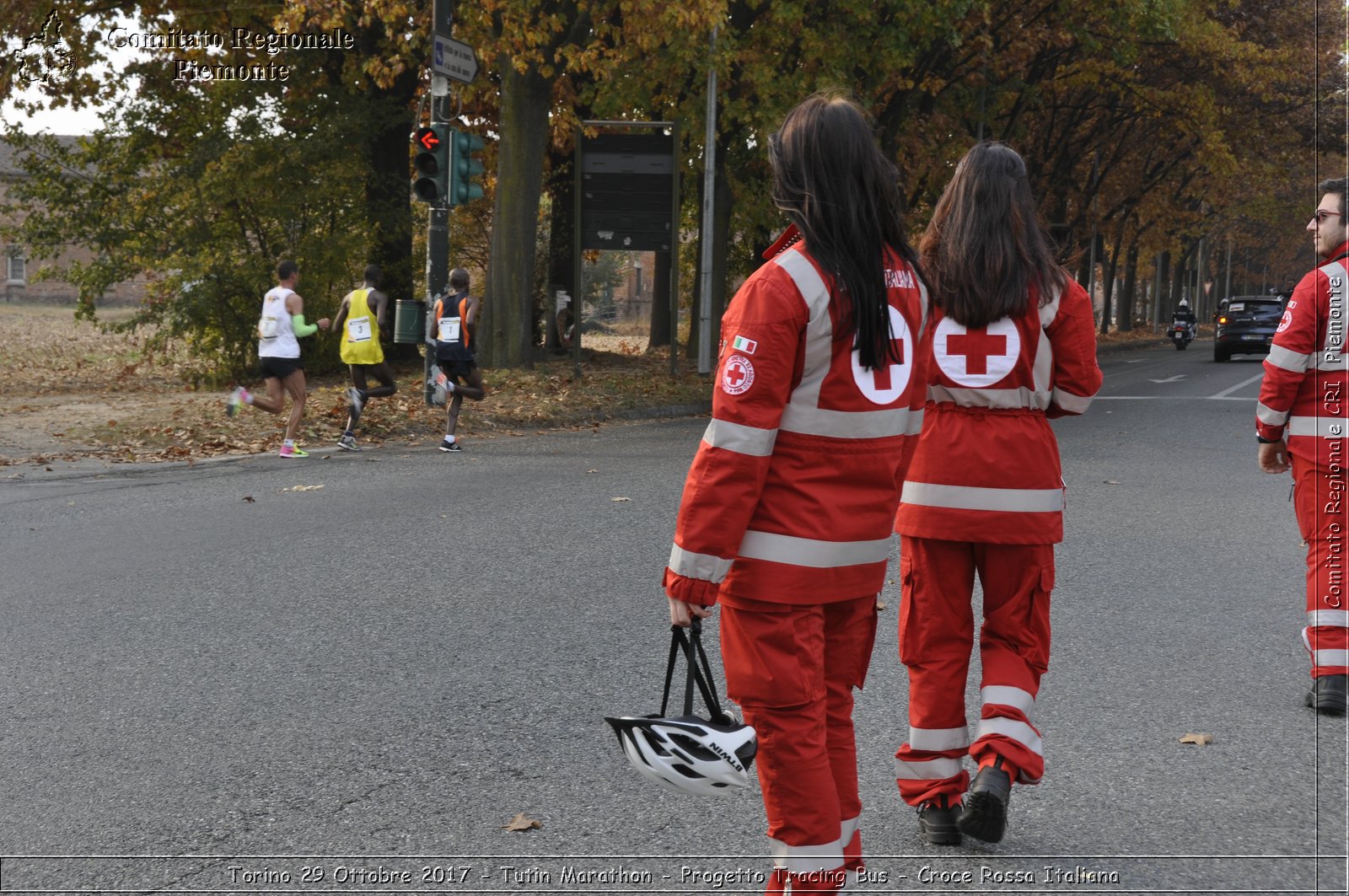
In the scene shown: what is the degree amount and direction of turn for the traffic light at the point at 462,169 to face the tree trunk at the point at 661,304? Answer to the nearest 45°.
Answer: approximately 90° to its left

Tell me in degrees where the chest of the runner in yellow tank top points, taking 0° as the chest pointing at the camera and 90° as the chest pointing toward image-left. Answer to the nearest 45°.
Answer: approximately 225°

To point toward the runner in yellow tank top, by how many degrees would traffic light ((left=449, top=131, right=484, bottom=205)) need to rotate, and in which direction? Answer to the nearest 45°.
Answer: approximately 135° to its right

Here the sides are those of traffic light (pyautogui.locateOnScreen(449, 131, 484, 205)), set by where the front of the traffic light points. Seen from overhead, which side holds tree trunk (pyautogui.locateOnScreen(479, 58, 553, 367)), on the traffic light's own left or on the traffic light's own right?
on the traffic light's own left

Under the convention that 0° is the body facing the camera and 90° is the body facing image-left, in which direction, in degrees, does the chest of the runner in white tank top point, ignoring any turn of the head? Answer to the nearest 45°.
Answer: approximately 225°

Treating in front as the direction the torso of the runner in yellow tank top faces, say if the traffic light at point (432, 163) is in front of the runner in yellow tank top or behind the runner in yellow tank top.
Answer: in front
